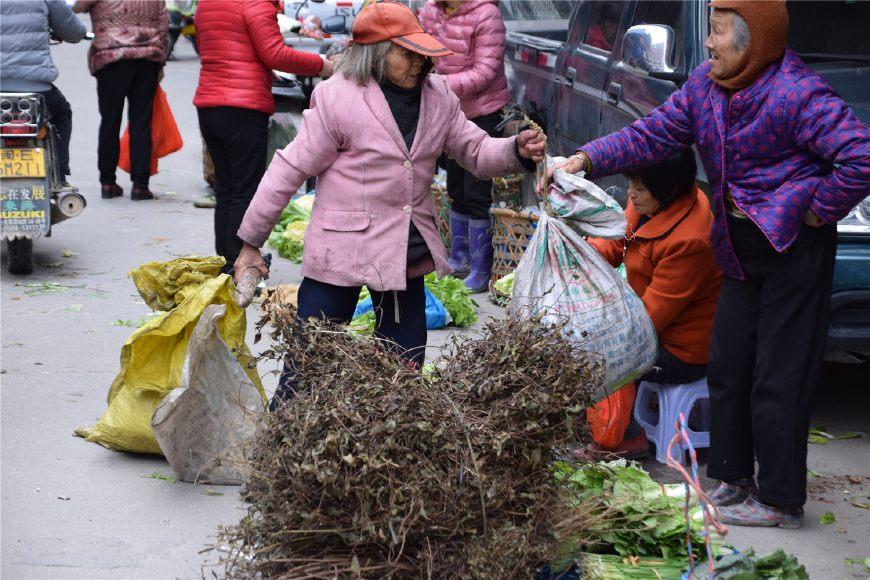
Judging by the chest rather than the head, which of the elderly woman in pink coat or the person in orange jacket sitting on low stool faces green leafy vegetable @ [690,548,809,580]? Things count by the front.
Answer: the elderly woman in pink coat

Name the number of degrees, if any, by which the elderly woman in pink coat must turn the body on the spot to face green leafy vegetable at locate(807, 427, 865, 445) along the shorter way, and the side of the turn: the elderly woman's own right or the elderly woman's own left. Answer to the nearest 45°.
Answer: approximately 45° to the elderly woman's own left

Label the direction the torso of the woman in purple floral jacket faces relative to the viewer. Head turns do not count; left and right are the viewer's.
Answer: facing the viewer and to the left of the viewer

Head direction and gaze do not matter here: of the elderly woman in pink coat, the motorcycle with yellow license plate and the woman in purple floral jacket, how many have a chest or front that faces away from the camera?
1

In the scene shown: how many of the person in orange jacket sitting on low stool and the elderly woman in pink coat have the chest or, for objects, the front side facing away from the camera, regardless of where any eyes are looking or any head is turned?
0

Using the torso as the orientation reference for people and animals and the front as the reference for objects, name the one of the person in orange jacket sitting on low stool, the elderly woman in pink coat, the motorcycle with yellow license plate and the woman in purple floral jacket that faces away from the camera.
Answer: the motorcycle with yellow license plate

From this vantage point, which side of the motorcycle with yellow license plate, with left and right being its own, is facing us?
back

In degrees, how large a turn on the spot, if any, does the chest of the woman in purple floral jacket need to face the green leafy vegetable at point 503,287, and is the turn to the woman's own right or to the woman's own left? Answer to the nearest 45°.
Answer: approximately 90° to the woman's own right

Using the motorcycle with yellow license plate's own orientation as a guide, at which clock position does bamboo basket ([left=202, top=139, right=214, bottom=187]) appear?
The bamboo basket is roughly at 1 o'clock from the motorcycle with yellow license plate.

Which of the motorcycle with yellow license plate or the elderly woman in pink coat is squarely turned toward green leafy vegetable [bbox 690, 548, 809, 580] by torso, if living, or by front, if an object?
the elderly woman in pink coat

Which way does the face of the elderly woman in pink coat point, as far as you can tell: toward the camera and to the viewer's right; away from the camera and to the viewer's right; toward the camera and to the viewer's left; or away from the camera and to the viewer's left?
toward the camera and to the viewer's right

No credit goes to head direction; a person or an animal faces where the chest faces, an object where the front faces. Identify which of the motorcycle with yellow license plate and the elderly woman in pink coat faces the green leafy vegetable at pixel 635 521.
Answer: the elderly woman in pink coat

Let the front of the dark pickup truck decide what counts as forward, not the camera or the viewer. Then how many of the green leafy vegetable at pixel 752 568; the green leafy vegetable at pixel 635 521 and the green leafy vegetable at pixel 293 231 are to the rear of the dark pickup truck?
1

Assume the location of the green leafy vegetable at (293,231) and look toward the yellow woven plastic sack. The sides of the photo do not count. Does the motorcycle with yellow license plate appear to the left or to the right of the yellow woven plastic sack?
right

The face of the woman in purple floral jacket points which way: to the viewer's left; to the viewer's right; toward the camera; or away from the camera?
to the viewer's left

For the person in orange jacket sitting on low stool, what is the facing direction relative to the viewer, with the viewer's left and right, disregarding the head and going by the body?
facing to the left of the viewer

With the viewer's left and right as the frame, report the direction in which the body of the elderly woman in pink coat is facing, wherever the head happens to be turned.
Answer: facing the viewer and to the right of the viewer

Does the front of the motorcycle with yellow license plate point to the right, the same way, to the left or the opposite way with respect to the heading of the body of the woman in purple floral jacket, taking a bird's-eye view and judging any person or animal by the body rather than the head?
to the right
